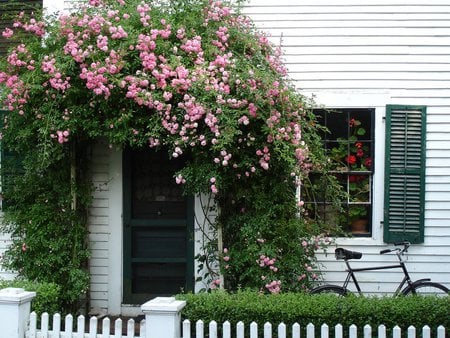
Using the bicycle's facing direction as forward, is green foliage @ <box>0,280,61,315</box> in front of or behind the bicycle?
behind

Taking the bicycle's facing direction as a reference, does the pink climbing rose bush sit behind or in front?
behind

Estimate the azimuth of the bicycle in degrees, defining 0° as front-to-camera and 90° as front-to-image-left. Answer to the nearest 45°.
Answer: approximately 270°

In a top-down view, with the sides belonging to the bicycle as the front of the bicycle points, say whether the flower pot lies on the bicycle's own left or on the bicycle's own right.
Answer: on the bicycle's own left
